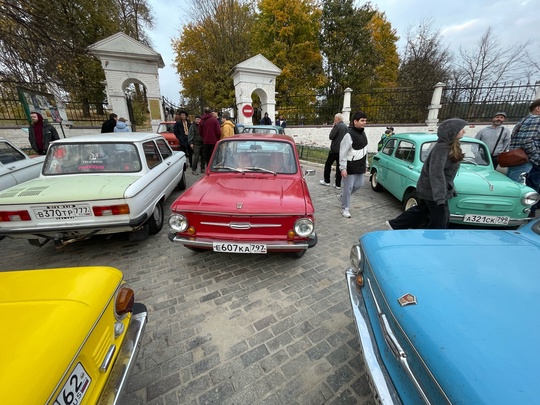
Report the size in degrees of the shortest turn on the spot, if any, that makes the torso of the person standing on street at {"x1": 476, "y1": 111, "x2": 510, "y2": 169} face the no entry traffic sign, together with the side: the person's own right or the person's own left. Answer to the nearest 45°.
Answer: approximately 90° to the person's own right

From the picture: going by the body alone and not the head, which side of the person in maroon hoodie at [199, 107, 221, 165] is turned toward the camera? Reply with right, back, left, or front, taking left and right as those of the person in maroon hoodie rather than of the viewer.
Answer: back

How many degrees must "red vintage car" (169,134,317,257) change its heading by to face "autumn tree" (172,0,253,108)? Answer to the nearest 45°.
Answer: approximately 180°

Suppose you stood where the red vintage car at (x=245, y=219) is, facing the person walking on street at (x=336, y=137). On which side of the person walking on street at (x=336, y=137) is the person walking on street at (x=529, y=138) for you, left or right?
right
